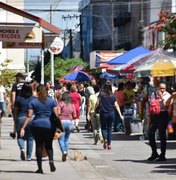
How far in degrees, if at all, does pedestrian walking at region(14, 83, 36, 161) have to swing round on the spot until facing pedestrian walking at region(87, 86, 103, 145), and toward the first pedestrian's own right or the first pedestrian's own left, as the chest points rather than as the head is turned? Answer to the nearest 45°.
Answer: approximately 45° to the first pedestrian's own right

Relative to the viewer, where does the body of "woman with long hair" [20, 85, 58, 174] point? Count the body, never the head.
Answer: away from the camera

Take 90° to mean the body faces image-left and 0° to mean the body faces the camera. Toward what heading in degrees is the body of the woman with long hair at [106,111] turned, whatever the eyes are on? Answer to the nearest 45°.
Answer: approximately 180°

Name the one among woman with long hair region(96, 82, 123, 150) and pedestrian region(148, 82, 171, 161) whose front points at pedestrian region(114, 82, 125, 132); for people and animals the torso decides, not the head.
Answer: the woman with long hair
